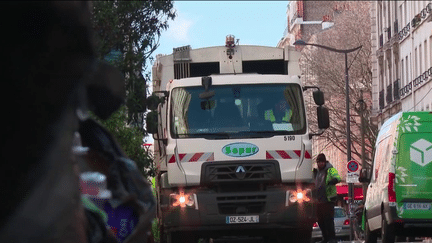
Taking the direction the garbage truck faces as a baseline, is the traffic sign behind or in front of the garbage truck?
behind

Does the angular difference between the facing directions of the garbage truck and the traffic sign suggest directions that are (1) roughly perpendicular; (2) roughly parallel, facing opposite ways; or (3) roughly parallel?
roughly parallel

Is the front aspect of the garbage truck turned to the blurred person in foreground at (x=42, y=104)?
yes

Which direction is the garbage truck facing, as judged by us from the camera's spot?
facing the viewer

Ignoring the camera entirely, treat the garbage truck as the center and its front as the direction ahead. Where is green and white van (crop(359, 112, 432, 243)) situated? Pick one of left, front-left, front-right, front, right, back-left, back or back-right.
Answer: left

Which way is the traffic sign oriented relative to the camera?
toward the camera

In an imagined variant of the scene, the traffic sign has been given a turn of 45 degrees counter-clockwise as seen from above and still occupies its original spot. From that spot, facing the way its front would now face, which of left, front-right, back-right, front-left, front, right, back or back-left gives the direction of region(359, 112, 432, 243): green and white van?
front-right

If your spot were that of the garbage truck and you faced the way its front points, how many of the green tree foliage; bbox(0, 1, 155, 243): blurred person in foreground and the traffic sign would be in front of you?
1
